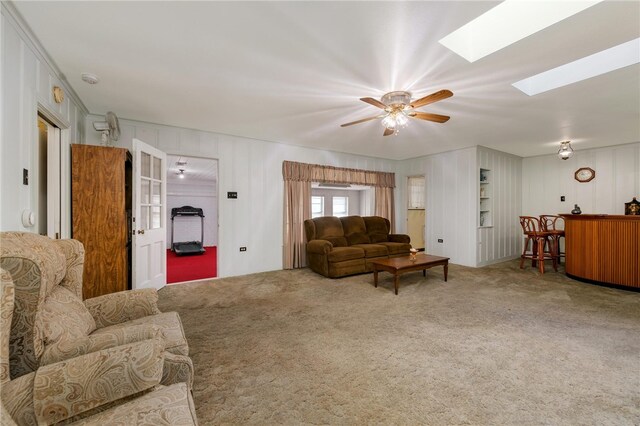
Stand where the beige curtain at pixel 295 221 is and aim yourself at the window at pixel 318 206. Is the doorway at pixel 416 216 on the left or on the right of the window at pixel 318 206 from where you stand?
right

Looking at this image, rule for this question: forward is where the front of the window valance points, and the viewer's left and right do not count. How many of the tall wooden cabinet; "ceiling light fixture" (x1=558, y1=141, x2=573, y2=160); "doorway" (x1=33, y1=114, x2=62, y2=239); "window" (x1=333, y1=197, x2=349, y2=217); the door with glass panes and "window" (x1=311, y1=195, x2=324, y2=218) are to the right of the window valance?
3

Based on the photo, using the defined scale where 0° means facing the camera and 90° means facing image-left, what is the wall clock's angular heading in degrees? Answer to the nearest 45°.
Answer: approximately 0°

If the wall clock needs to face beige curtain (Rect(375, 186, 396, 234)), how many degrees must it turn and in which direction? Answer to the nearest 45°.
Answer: approximately 45° to its right

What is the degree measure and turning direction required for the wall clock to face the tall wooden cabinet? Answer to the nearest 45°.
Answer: approximately 45° to its right

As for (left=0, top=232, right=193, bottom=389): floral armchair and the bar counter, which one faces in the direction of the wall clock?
the floral armchair

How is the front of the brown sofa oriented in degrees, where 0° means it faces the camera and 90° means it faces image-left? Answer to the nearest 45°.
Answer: approximately 315°

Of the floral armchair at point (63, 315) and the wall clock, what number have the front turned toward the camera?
1

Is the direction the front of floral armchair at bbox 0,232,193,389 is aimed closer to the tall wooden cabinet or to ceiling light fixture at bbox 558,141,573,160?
the ceiling light fixture

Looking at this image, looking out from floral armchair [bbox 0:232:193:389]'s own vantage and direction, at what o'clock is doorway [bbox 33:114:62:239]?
The doorway is roughly at 9 o'clock from the floral armchair.
